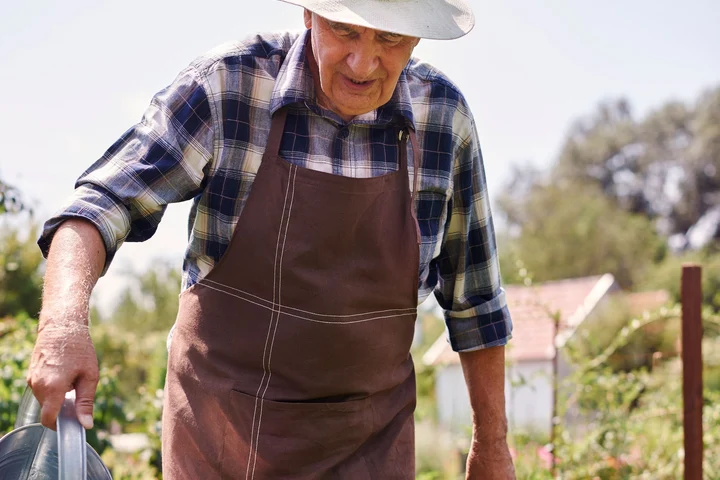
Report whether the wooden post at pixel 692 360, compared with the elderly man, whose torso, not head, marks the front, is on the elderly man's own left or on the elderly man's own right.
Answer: on the elderly man's own left

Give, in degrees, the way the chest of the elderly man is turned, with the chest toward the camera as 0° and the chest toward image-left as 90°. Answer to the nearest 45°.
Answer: approximately 0°

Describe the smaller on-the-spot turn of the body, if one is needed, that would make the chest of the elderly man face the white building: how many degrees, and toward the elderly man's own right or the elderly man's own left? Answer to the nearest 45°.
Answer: approximately 180°

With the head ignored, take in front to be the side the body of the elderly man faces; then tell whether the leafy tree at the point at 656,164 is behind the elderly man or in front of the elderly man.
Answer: behind

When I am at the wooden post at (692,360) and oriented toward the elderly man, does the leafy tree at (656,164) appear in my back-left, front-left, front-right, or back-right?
back-right
